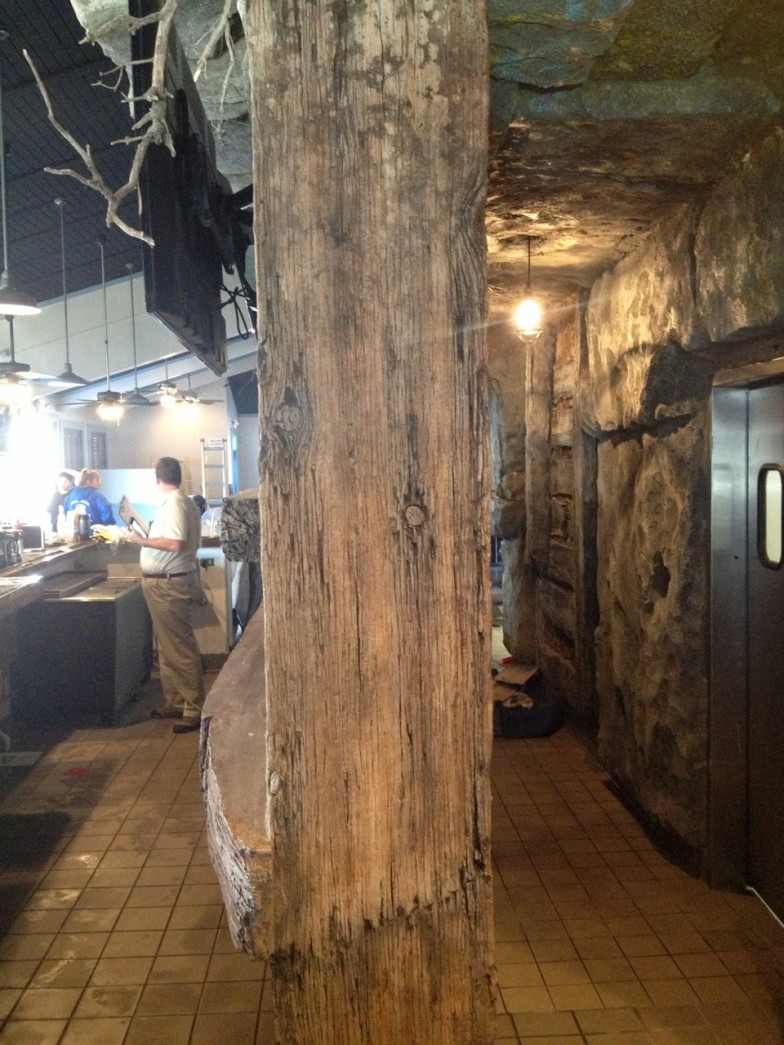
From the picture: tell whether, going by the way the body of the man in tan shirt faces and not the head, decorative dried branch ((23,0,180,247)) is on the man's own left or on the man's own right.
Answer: on the man's own left

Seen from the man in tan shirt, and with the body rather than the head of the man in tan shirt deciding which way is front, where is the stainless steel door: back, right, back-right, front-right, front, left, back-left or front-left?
back-left

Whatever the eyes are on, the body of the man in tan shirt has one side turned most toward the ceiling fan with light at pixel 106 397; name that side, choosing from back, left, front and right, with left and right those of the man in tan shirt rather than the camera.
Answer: right

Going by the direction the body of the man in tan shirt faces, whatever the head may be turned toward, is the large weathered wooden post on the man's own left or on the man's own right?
on the man's own left

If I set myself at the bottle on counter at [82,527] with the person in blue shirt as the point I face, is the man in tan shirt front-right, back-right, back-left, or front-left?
back-right

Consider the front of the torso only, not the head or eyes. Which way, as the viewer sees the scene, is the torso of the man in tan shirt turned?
to the viewer's left

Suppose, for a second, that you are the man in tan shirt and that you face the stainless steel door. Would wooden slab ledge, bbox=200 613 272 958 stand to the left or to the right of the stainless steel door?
right

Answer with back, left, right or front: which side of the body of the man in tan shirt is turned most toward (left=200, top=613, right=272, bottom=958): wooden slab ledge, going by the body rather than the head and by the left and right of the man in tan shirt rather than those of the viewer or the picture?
left
